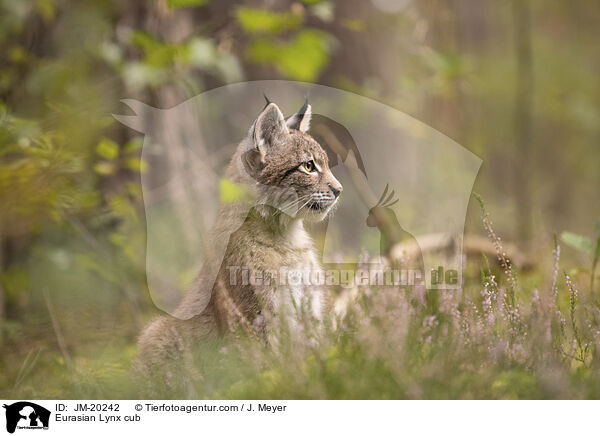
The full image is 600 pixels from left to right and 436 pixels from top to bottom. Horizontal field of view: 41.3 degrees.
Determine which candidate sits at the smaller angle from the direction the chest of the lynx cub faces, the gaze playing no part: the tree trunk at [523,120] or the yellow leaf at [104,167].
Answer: the tree trunk

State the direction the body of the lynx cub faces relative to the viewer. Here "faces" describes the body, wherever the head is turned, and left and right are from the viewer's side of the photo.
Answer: facing to the right of the viewer

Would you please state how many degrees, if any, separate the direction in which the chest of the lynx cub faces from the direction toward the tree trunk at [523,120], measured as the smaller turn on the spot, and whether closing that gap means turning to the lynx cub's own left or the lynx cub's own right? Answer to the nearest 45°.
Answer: approximately 45° to the lynx cub's own left

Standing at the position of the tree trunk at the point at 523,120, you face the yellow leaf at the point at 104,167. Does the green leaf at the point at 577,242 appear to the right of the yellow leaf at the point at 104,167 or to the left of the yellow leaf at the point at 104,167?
left

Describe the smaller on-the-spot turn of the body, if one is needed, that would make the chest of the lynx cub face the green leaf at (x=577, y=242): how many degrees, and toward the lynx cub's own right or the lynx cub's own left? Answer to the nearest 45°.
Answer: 0° — it already faces it

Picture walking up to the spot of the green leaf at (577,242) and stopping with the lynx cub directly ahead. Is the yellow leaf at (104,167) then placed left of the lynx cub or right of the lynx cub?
right
